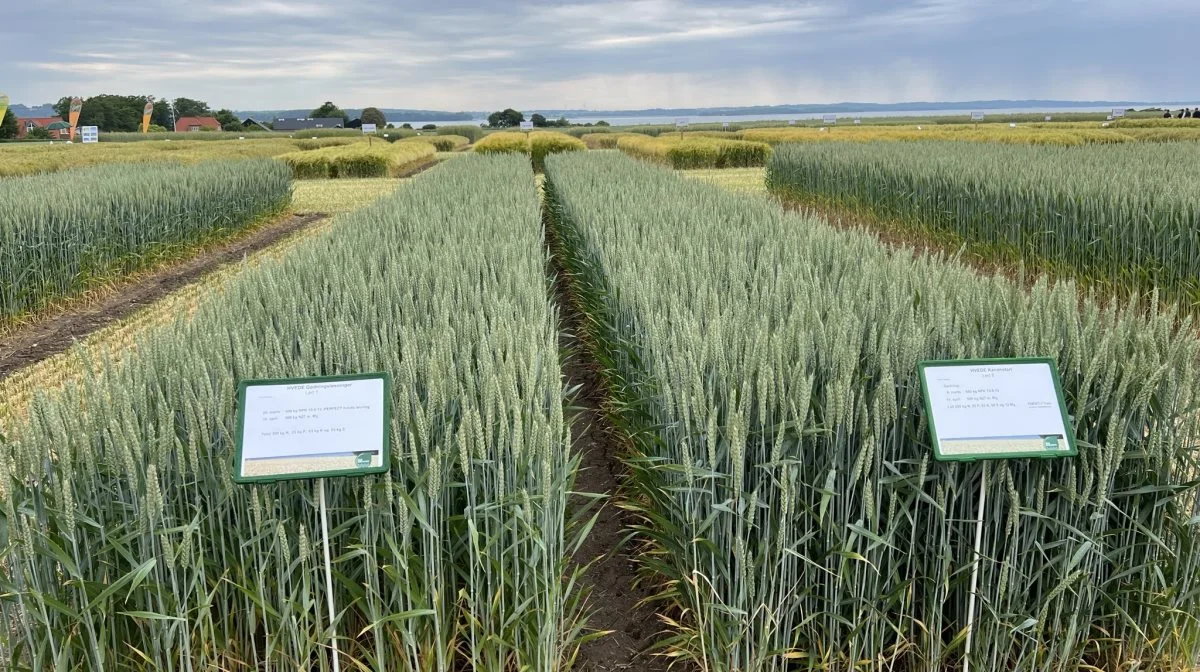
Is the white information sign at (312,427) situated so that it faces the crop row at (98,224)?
no

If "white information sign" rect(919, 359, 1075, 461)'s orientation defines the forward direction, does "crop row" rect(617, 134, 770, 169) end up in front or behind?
behind

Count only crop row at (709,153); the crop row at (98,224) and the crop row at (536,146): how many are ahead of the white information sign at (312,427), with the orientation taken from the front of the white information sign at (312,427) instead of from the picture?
0

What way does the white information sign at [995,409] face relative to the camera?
toward the camera

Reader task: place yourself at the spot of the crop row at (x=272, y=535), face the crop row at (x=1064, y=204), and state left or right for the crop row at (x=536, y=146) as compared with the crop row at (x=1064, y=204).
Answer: left

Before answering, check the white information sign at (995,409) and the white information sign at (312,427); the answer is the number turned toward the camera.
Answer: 2

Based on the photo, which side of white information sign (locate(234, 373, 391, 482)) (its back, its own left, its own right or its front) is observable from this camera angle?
front

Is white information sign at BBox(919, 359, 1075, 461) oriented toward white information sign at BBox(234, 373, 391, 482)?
no

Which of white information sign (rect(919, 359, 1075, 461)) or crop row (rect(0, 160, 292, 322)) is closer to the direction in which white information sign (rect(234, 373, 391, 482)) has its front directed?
the white information sign

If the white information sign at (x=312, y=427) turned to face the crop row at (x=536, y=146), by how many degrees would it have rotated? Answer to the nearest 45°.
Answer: approximately 180°

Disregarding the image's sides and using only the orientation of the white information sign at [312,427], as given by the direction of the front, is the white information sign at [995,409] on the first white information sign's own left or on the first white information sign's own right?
on the first white information sign's own left

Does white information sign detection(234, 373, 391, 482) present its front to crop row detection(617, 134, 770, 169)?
no

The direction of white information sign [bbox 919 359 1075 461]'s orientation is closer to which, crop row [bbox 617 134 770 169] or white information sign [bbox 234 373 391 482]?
the white information sign

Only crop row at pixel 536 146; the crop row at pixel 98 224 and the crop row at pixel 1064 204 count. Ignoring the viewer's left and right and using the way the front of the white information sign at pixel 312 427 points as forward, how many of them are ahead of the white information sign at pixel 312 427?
0

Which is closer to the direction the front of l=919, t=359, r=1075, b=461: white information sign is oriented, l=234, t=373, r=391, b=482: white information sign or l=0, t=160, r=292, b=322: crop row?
the white information sign

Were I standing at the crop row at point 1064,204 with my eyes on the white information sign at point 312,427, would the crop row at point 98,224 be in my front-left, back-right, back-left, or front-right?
front-right

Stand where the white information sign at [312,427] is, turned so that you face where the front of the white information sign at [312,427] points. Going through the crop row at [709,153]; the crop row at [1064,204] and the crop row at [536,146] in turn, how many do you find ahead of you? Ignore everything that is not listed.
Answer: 0
